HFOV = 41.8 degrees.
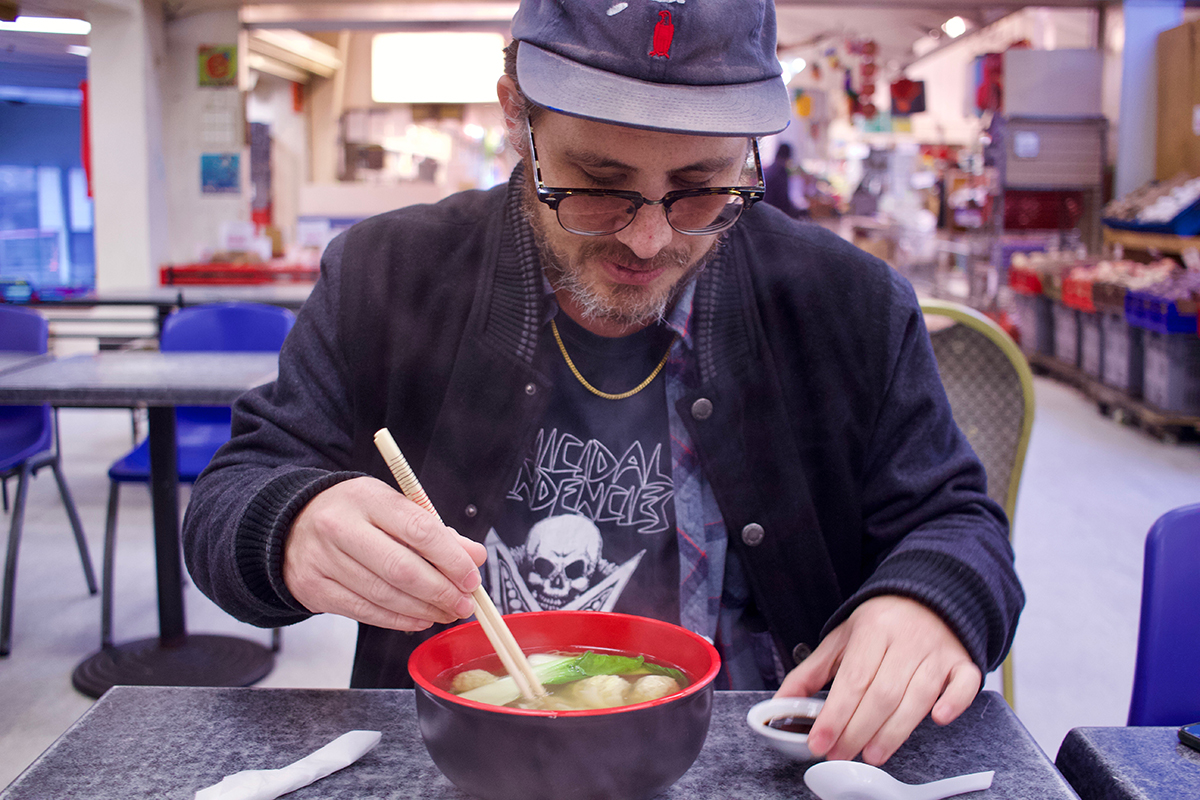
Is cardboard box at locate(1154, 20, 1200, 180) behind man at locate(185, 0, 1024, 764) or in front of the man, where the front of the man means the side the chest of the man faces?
behind

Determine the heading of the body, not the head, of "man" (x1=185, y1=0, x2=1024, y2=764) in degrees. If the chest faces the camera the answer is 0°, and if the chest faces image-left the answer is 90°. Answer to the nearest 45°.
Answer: approximately 0°
